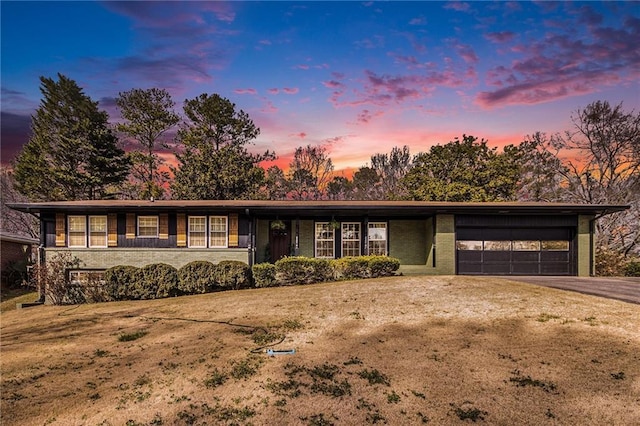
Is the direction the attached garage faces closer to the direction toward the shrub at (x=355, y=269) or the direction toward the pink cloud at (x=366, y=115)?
the shrub

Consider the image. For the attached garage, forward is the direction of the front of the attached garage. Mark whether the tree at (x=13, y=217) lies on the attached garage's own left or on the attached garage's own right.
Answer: on the attached garage's own right

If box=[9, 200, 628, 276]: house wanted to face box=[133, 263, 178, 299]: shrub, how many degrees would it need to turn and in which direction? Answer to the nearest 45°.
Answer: approximately 90° to its right

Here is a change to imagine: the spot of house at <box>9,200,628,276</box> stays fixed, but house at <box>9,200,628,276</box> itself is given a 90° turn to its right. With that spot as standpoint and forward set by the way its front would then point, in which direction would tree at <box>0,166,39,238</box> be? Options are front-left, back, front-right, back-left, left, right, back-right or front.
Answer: front-right

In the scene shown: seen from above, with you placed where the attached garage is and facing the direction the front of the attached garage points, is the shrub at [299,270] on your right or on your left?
on your right

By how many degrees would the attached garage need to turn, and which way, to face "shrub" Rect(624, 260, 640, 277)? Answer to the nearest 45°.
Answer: approximately 135° to its left

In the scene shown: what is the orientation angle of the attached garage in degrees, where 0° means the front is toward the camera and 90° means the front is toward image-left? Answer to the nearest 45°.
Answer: approximately 0°

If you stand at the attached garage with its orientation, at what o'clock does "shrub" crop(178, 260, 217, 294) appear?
The shrub is roughly at 2 o'clock from the attached garage.

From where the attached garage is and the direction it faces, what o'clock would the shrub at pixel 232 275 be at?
The shrub is roughly at 2 o'clock from the attached garage.
